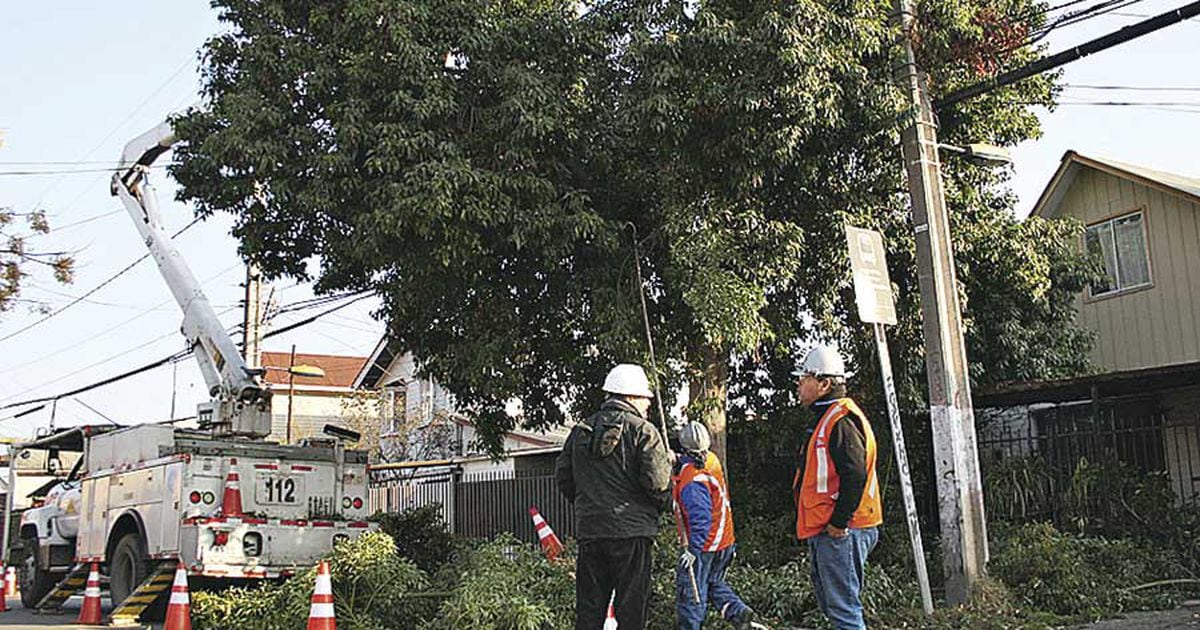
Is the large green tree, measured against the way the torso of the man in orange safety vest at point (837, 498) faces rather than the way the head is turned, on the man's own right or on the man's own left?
on the man's own right

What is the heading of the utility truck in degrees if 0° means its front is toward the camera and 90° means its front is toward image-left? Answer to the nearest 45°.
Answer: approximately 135°

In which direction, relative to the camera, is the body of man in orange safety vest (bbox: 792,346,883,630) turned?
to the viewer's left

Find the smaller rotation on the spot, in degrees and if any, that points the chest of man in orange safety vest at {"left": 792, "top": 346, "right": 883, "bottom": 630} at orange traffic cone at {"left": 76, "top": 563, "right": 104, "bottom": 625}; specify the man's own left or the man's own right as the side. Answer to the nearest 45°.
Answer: approximately 45° to the man's own right

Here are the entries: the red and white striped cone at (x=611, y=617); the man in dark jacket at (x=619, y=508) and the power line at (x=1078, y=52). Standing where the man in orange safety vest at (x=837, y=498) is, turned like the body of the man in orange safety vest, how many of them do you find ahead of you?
2

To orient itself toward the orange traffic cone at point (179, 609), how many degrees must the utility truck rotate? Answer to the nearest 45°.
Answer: approximately 135° to its left

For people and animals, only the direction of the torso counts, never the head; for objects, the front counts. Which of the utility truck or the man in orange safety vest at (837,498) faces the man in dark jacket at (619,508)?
the man in orange safety vest
